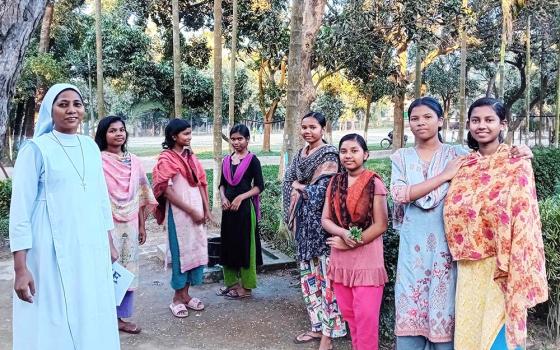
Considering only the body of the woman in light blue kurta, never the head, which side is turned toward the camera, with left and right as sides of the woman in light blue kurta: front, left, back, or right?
front

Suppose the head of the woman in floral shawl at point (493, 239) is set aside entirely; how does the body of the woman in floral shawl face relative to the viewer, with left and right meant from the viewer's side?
facing the viewer and to the left of the viewer

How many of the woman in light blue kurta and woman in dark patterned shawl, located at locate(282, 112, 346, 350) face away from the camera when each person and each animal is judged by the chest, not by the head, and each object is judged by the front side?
0

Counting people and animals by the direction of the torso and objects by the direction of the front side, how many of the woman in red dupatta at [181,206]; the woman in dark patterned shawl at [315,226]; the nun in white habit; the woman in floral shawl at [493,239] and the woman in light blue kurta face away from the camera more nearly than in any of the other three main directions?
0

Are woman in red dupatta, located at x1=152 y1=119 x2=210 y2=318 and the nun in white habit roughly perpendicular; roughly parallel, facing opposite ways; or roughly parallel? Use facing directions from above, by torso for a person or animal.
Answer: roughly parallel

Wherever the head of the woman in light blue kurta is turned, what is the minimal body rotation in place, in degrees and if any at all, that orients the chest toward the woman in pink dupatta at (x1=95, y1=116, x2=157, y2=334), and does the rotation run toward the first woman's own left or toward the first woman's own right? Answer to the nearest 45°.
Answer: approximately 90° to the first woman's own right

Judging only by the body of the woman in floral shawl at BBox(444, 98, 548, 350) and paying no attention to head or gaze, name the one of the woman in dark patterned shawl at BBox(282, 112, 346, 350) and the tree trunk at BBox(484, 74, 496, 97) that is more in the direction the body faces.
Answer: the woman in dark patterned shawl

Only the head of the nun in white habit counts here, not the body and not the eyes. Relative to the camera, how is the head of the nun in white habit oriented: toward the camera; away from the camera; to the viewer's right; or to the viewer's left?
toward the camera

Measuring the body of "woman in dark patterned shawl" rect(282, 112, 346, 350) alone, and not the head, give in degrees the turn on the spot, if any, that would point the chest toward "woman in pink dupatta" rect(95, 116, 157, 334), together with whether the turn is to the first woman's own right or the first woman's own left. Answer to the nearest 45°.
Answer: approximately 45° to the first woman's own right

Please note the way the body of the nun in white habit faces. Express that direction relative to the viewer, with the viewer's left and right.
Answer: facing the viewer and to the right of the viewer

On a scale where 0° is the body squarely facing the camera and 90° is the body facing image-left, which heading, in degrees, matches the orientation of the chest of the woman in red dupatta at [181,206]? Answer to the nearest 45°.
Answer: approximately 315°

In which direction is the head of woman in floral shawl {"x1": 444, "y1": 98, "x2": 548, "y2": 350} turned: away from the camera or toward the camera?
toward the camera

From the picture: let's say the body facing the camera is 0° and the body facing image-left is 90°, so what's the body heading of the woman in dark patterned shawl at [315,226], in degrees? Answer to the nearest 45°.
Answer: approximately 45°

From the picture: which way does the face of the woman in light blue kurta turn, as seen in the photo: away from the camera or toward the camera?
toward the camera

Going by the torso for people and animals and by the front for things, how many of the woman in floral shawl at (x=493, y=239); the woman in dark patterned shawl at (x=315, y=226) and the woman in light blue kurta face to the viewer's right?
0

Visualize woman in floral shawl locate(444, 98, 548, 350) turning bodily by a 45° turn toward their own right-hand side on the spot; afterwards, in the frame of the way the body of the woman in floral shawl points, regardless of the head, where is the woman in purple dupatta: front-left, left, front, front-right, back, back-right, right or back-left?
front-right

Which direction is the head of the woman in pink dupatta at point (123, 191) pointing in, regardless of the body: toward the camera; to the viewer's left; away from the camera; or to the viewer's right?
toward the camera
